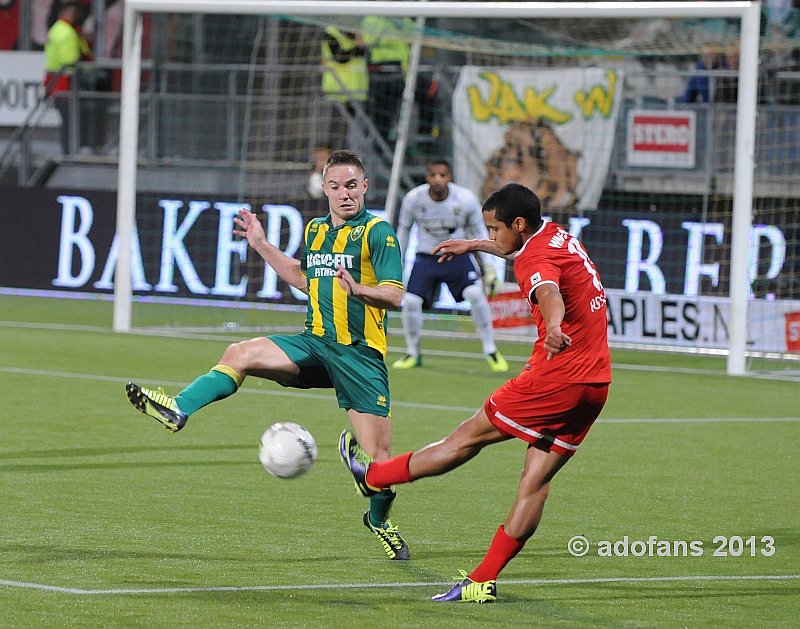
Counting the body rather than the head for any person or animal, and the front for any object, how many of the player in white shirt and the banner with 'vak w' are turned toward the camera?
2

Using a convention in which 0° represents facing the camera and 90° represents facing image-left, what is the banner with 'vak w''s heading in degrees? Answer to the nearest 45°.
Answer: approximately 0°

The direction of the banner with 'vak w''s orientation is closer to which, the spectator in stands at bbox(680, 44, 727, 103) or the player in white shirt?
the player in white shirt

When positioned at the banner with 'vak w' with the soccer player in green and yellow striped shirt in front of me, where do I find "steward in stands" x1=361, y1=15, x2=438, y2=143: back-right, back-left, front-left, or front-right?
back-right

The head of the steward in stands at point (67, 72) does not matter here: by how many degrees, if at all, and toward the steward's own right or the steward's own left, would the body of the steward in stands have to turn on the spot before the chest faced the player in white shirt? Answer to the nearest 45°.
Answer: approximately 90° to the steward's own right

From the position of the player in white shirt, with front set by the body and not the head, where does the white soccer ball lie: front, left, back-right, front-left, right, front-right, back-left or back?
front

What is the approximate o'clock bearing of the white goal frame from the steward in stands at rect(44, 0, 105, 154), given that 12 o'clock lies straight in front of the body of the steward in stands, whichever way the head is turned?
The white goal frame is roughly at 2 o'clock from the steward in stands.

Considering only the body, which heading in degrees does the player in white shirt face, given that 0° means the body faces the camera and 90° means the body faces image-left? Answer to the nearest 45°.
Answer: approximately 0°

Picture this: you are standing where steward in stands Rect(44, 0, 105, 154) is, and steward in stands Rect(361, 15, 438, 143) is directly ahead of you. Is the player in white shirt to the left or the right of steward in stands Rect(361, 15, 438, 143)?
right

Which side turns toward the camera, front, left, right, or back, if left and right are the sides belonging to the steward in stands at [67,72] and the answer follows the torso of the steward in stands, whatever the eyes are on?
right

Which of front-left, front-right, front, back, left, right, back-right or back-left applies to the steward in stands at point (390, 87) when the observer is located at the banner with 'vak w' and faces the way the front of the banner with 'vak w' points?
back-right

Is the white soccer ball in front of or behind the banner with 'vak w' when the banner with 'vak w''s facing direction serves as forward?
in front

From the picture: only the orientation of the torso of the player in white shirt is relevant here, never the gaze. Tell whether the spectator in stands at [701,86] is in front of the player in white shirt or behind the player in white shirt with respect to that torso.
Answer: behind

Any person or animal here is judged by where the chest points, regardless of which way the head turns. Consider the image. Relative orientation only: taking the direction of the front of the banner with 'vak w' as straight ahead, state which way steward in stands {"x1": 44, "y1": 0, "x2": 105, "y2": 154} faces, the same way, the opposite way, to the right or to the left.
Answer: to the left

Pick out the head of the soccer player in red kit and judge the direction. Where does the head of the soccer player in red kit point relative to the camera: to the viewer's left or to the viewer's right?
to the viewer's left
